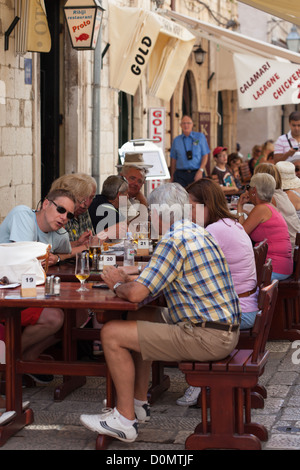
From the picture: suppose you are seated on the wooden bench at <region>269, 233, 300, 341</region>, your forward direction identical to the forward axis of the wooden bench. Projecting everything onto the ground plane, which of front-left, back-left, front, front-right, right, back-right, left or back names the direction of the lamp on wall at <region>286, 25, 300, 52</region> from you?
right

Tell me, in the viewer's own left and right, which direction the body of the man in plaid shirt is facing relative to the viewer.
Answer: facing to the left of the viewer

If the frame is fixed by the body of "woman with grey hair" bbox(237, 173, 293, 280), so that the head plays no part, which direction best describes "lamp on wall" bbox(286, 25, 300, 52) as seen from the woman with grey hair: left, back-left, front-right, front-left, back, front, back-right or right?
right

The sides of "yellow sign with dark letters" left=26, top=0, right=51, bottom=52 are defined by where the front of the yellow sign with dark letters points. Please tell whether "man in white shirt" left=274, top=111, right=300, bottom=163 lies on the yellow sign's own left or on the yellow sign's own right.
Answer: on the yellow sign's own left

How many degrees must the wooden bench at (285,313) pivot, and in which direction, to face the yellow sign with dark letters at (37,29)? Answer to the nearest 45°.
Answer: approximately 45° to its right

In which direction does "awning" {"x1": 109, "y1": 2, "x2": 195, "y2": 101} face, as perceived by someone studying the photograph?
facing the viewer and to the right of the viewer

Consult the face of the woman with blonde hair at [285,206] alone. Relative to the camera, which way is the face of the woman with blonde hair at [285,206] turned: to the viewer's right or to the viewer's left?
to the viewer's left

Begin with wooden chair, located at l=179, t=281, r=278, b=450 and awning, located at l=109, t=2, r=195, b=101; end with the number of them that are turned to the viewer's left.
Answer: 1

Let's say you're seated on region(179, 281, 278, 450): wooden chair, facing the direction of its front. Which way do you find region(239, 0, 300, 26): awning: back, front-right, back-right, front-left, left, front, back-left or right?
right

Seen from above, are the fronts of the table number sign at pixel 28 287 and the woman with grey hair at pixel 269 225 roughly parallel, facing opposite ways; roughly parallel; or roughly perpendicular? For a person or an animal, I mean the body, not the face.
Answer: roughly perpendicular

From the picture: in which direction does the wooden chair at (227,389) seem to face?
to the viewer's left

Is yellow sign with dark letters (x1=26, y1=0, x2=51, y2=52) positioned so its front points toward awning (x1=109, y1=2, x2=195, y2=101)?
no

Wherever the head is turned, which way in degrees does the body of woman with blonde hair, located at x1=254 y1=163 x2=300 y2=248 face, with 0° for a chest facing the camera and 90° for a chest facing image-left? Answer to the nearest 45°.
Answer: approximately 90°

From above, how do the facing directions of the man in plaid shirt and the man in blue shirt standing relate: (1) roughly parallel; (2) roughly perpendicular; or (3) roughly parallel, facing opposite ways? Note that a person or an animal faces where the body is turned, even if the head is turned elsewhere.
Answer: roughly perpendicular

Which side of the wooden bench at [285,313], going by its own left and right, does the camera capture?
left

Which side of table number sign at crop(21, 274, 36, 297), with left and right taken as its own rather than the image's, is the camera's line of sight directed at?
front

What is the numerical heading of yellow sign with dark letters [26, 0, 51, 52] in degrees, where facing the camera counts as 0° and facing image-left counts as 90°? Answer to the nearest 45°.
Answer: approximately 0°

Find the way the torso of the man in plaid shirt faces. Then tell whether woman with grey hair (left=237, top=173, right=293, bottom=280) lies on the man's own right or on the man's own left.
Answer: on the man's own right
